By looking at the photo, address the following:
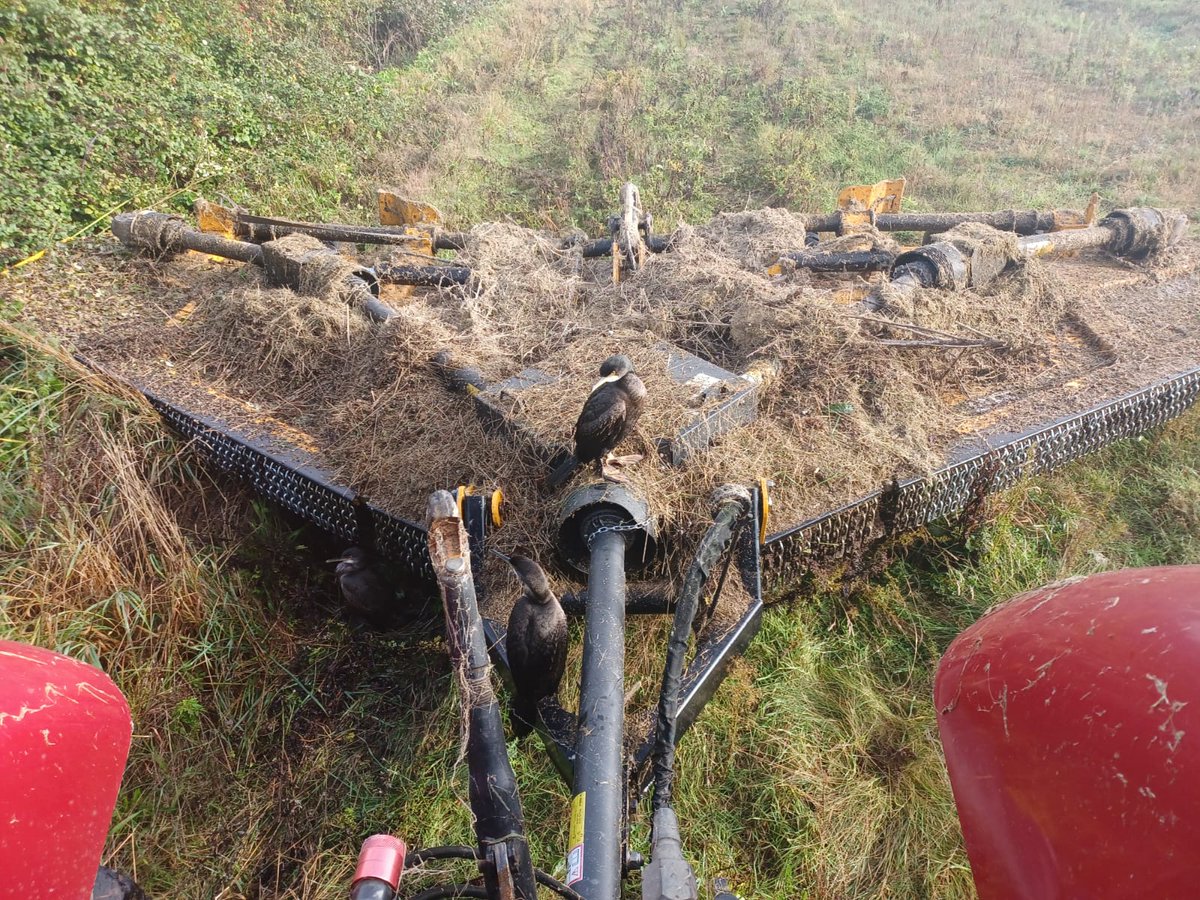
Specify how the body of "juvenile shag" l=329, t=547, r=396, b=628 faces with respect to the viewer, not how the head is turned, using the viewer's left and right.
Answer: facing to the left of the viewer

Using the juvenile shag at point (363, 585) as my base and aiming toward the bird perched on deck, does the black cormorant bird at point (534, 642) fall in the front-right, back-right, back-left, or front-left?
front-right

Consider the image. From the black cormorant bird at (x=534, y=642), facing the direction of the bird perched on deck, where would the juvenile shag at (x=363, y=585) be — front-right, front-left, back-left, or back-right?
front-left

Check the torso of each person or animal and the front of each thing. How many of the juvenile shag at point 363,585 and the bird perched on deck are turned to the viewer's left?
1

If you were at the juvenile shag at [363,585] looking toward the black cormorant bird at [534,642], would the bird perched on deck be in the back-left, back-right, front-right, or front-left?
front-left

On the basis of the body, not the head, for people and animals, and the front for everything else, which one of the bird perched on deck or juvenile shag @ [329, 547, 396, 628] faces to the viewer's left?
the juvenile shag

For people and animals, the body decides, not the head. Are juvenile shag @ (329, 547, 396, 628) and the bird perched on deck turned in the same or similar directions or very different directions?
very different directions
